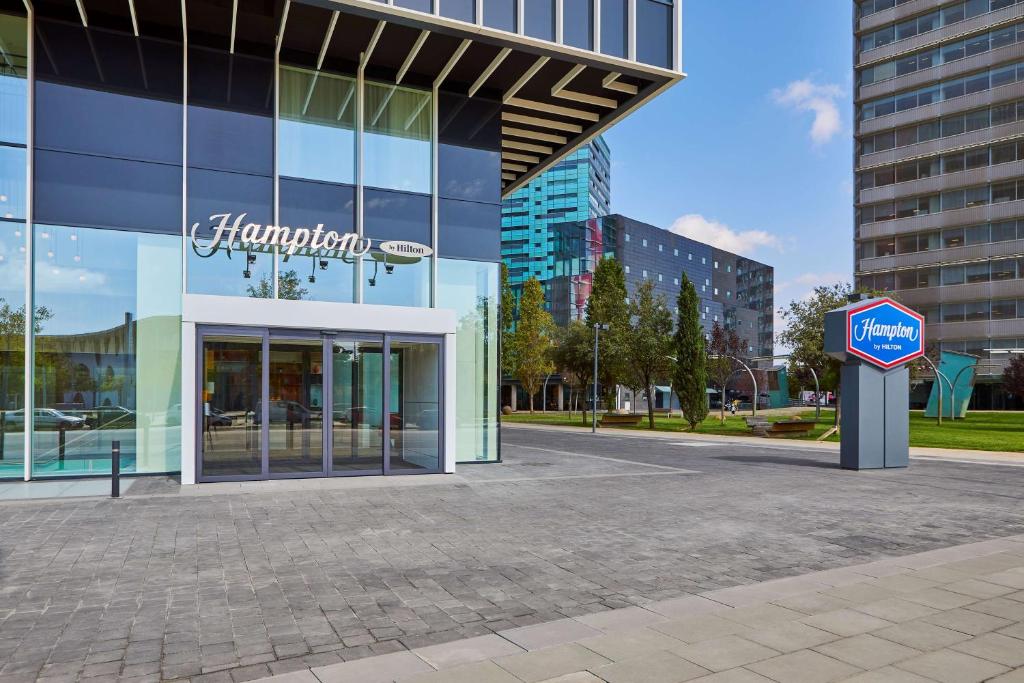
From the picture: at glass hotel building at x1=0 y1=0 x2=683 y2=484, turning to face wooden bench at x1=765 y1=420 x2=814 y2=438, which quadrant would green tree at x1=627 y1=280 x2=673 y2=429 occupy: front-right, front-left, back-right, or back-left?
front-left

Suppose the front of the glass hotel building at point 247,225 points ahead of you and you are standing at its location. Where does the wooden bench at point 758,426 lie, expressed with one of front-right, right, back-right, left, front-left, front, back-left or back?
back-left

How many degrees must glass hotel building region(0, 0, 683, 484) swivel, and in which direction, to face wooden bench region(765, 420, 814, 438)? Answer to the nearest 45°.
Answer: approximately 135° to its left

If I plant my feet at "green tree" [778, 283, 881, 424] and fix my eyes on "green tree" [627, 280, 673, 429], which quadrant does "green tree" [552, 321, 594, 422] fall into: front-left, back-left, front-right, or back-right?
front-right

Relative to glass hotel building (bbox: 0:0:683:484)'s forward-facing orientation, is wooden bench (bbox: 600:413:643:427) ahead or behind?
behind

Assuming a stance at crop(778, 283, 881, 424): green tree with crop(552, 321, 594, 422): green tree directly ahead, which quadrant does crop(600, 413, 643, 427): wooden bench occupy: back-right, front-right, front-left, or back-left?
front-left

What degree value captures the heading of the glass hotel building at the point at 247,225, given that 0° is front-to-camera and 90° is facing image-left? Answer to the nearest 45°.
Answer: approximately 0°

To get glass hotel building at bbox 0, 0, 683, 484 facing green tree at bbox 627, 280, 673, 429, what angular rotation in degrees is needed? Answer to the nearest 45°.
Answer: approximately 135° to its left
